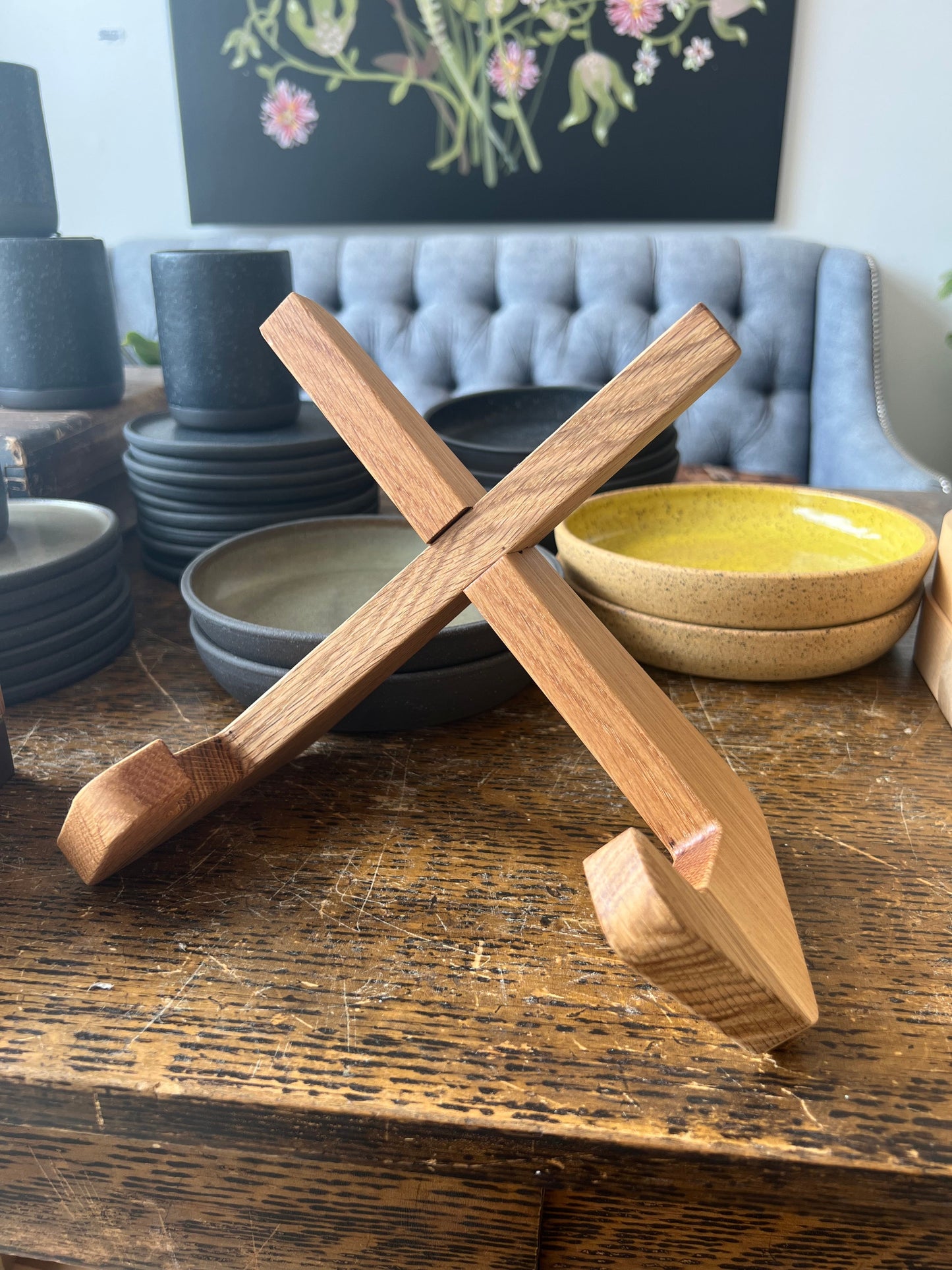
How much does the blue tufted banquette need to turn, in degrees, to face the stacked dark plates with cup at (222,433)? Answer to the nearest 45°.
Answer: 0° — it already faces it

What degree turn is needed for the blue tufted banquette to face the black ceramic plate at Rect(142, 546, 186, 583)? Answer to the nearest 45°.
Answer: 0° — it already faces it

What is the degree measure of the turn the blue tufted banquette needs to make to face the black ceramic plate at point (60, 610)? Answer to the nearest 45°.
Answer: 0° — it already faces it

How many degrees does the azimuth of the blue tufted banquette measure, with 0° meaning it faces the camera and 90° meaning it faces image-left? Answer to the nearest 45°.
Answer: approximately 0°

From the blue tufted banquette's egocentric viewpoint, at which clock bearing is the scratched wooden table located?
The scratched wooden table is roughly at 12 o'clock from the blue tufted banquette.

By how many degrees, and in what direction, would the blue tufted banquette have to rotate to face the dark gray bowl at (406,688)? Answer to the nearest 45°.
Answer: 0° — it already faces it
